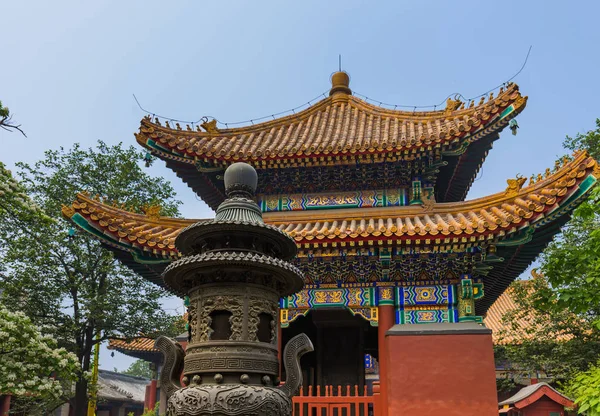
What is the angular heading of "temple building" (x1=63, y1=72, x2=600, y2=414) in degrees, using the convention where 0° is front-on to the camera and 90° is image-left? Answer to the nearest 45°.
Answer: approximately 0°

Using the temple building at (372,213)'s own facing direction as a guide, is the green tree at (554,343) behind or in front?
behind

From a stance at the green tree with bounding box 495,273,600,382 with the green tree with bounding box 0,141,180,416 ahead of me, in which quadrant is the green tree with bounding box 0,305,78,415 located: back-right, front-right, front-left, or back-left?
front-left

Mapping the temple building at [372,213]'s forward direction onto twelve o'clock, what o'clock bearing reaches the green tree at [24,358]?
The green tree is roughly at 3 o'clock from the temple building.

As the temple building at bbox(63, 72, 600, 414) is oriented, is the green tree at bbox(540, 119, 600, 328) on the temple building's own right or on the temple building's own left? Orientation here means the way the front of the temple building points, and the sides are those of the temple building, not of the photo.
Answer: on the temple building's own left
